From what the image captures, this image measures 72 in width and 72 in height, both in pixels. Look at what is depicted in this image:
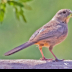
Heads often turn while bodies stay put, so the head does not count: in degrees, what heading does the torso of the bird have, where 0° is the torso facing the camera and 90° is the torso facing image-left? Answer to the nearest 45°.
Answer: approximately 270°
